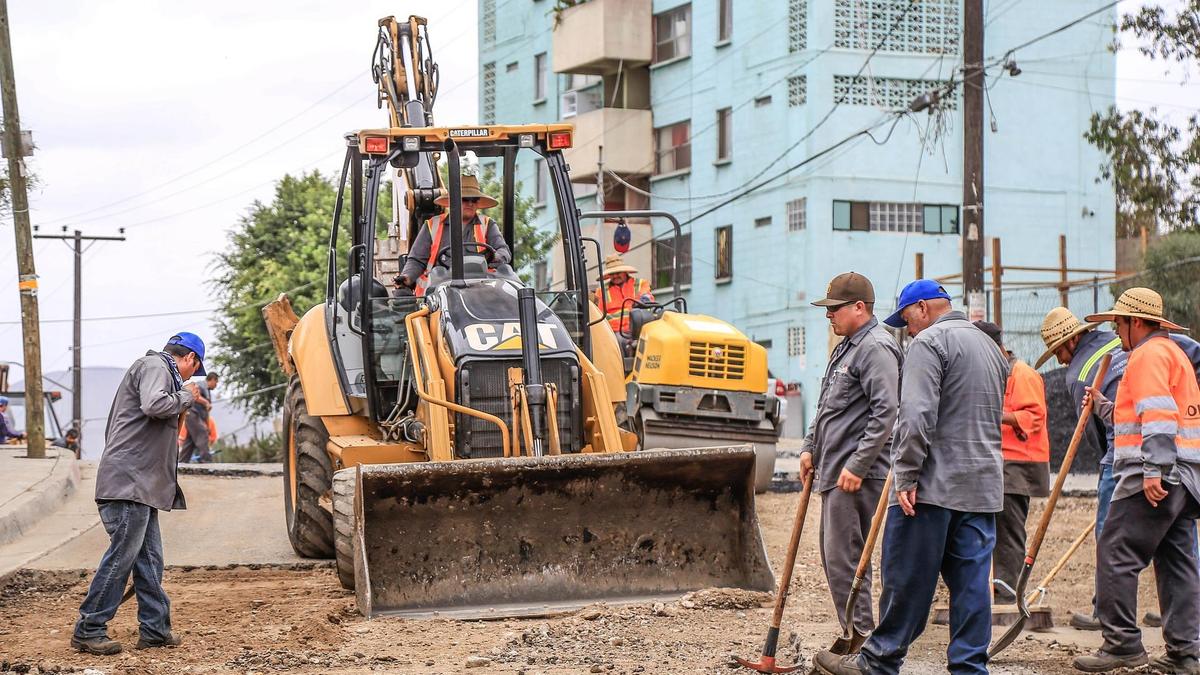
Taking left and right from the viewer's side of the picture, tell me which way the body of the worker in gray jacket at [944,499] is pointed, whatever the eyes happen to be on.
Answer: facing away from the viewer and to the left of the viewer

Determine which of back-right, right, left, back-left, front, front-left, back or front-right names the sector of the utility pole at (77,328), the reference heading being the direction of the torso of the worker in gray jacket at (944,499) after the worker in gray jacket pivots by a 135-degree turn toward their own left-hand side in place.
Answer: back-right

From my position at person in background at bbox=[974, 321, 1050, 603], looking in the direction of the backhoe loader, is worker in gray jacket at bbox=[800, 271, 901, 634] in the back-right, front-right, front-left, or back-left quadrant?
front-left

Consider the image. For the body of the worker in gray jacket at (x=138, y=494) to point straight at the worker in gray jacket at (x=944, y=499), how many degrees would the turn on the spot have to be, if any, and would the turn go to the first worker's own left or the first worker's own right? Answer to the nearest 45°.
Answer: approximately 45° to the first worker's own right

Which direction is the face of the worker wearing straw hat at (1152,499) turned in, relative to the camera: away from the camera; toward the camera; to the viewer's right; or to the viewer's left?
to the viewer's left

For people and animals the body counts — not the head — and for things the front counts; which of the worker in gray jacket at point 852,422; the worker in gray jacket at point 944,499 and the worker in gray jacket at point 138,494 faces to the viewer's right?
the worker in gray jacket at point 138,494

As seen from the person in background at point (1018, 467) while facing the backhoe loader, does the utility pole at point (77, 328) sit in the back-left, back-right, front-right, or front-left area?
front-right

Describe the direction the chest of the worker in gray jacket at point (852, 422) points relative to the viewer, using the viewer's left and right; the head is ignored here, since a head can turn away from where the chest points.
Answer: facing the viewer and to the left of the viewer

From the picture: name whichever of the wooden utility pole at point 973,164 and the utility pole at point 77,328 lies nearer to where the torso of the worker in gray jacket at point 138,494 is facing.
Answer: the wooden utility pole

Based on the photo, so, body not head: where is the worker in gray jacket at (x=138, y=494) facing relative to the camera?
to the viewer's right

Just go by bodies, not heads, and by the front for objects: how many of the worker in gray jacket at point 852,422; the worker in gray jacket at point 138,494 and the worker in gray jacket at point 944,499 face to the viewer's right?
1

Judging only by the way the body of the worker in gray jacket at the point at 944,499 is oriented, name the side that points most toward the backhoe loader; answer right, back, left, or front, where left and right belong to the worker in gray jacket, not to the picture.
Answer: front

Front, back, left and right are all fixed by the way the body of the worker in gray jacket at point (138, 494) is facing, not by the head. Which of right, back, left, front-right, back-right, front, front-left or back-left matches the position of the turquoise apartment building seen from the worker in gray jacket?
front-left

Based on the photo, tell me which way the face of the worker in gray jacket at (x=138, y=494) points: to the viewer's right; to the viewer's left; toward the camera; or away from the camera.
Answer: to the viewer's right

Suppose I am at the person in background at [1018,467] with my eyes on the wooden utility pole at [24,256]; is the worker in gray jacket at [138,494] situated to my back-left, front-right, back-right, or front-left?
front-left

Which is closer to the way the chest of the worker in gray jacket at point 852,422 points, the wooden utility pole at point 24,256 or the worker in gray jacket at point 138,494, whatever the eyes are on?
the worker in gray jacket

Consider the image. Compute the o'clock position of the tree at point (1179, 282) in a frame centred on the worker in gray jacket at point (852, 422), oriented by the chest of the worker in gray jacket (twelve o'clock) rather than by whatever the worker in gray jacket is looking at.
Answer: The tree is roughly at 5 o'clock from the worker in gray jacket.

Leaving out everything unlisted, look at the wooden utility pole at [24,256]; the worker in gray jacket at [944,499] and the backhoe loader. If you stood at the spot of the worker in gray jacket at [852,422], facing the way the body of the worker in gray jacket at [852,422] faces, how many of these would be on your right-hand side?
2
